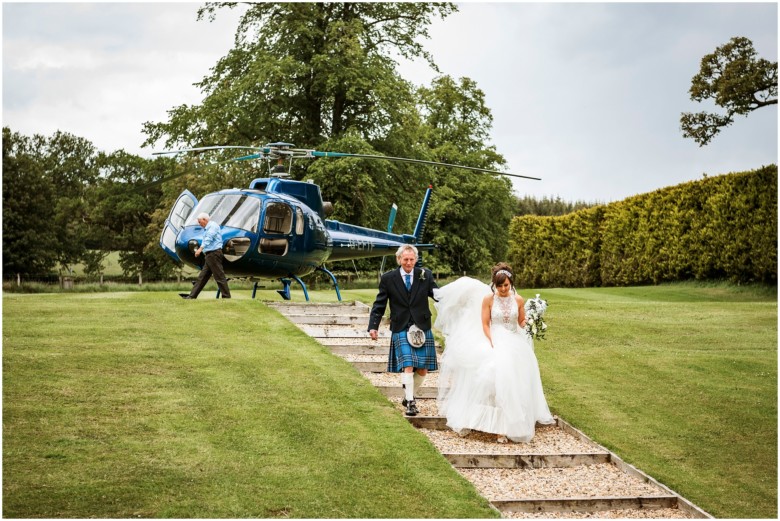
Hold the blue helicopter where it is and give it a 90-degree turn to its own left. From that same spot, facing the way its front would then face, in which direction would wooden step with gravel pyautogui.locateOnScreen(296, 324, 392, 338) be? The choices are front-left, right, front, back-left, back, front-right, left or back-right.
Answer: front

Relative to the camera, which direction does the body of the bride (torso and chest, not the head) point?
toward the camera

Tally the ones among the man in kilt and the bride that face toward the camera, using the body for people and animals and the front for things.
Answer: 2

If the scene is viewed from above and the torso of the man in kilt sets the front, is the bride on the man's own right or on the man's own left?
on the man's own left

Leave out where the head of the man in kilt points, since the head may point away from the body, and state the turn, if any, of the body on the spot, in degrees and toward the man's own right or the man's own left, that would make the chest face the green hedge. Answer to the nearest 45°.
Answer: approximately 135° to the man's own left

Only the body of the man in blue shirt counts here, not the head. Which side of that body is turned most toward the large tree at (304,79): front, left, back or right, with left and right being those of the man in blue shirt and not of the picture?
right

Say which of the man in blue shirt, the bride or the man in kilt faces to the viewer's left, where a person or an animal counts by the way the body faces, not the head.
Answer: the man in blue shirt

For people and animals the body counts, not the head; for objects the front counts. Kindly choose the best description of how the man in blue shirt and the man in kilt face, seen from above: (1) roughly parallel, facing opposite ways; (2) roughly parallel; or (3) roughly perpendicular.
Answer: roughly perpendicular

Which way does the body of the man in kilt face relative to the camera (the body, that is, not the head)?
toward the camera

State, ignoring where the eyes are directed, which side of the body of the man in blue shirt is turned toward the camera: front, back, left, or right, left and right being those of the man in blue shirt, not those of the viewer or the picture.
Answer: left

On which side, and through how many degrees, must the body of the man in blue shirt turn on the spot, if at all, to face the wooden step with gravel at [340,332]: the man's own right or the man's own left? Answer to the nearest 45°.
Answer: approximately 135° to the man's own left

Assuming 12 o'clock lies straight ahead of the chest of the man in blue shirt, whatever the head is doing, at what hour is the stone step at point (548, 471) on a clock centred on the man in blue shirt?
The stone step is roughly at 8 o'clock from the man in blue shirt.

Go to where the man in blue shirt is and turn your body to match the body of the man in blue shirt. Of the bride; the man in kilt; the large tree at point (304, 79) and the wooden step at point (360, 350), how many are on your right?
1

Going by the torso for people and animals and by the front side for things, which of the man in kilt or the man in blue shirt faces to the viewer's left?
the man in blue shirt

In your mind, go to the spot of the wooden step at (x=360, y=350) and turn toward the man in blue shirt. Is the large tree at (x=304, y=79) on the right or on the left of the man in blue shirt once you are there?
right

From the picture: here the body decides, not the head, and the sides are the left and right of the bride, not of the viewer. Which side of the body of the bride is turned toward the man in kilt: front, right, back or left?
right

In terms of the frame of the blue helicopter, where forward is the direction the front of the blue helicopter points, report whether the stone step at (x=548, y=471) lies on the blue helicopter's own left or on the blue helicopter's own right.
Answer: on the blue helicopter's own left

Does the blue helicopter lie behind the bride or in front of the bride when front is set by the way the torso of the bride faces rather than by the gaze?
behind
